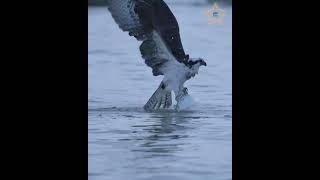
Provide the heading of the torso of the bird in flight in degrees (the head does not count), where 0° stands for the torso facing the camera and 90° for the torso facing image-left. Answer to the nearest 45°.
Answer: approximately 270°
